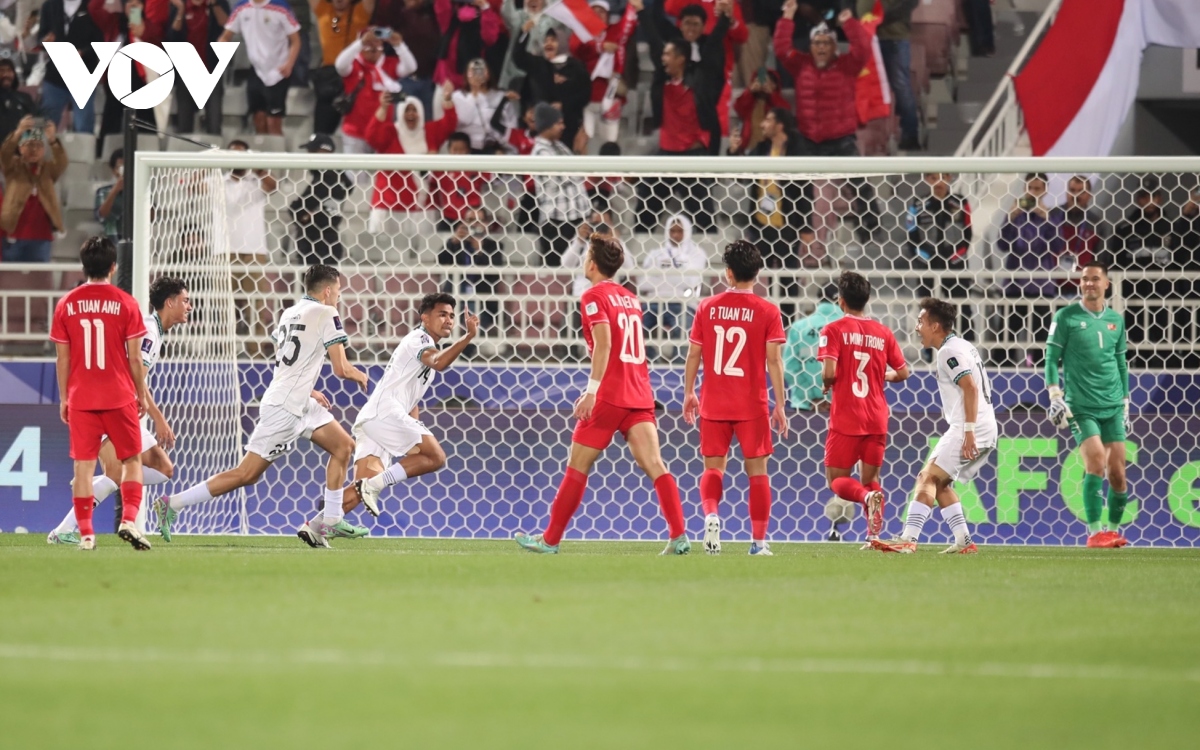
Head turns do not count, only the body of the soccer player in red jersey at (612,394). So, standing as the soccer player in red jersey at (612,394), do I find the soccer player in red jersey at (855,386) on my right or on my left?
on my right

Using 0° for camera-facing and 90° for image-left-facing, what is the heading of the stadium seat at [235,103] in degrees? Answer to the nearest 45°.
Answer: approximately 0°

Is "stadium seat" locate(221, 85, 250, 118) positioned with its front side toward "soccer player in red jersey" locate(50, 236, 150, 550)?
yes

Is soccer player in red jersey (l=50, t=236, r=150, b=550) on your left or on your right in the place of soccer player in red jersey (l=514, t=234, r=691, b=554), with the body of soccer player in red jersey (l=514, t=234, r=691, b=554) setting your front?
on your left

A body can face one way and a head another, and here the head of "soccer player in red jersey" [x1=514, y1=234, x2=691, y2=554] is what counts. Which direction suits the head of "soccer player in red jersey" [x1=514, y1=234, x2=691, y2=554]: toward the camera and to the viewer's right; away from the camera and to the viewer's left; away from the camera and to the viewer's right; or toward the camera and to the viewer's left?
away from the camera and to the viewer's left

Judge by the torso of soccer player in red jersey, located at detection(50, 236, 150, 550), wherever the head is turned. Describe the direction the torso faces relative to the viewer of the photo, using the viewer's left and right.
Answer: facing away from the viewer

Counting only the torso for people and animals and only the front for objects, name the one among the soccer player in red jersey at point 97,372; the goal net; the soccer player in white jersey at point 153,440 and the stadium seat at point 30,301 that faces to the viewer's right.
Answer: the soccer player in white jersey

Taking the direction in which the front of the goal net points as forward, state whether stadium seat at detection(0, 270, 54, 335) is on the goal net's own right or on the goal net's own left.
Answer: on the goal net's own right

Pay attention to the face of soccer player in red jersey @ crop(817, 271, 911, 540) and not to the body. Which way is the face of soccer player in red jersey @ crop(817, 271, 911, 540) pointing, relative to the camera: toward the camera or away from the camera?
away from the camera

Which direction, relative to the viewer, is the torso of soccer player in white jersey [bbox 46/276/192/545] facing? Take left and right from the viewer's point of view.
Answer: facing to the right of the viewer

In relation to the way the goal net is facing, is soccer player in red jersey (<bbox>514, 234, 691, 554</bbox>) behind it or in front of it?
in front

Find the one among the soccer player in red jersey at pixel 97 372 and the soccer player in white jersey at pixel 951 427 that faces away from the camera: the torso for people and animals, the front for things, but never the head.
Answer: the soccer player in red jersey

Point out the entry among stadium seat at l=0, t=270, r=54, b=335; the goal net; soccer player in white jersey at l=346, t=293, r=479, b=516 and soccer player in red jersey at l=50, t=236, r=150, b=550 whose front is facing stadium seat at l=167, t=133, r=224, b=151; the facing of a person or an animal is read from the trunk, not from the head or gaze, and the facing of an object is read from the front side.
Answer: the soccer player in red jersey

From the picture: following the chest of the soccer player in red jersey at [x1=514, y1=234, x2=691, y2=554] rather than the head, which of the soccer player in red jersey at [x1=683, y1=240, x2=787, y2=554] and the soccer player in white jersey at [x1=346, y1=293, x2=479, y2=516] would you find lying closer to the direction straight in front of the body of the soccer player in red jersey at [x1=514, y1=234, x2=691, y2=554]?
the soccer player in white jersey

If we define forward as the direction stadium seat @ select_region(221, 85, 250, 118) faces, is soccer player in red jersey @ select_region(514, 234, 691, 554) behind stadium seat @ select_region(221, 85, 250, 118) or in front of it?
in front
